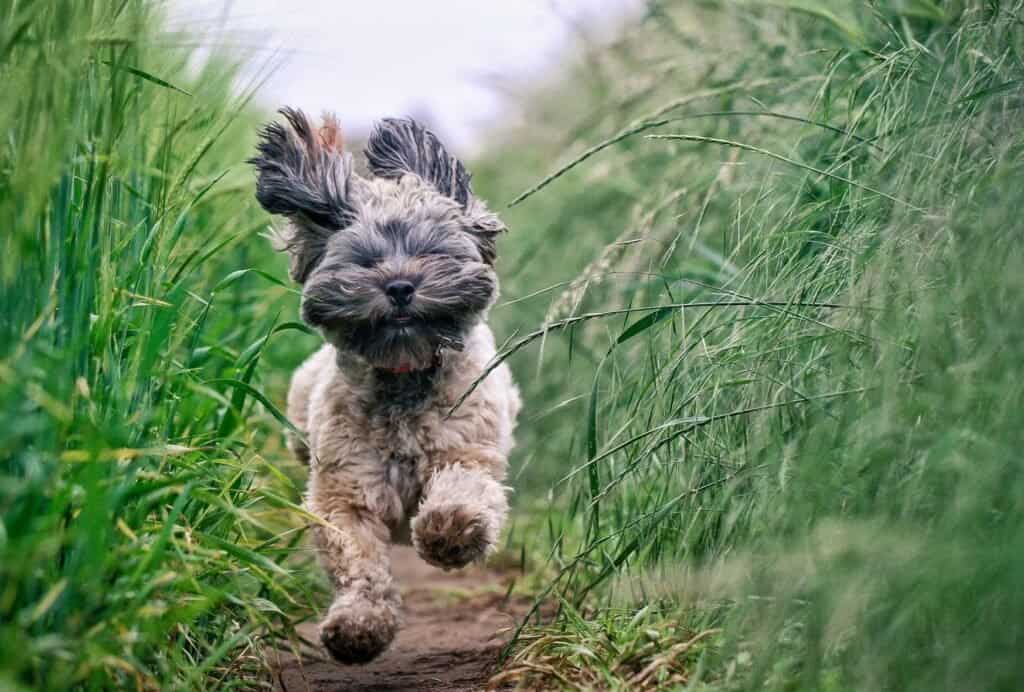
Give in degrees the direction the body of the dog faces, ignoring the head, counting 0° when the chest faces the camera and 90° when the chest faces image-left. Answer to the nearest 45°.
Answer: approximately 0°
